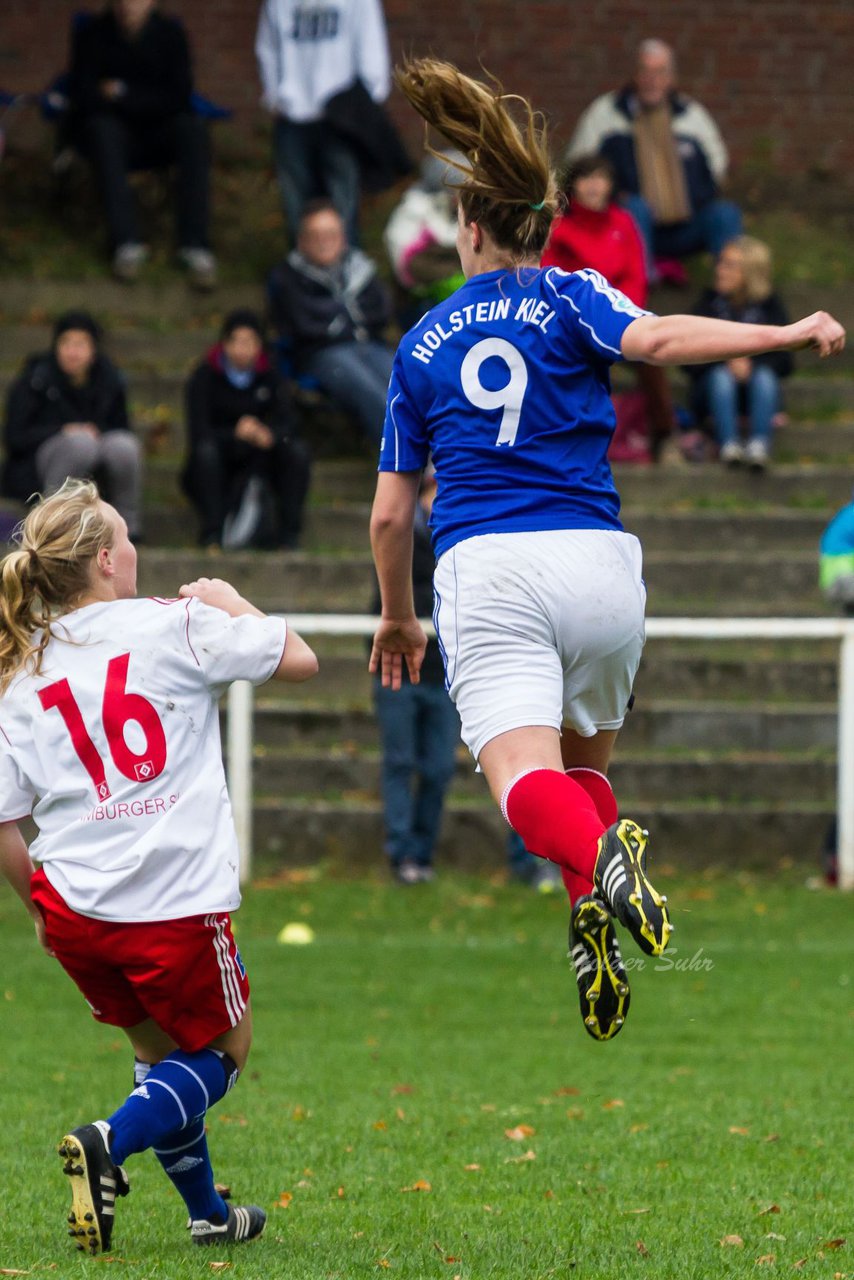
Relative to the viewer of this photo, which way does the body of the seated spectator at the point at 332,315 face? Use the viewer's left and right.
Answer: facing the viewer and to the right of the viewer

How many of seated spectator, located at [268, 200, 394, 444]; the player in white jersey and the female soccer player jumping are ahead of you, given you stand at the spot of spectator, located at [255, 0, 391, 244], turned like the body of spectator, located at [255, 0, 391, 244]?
3

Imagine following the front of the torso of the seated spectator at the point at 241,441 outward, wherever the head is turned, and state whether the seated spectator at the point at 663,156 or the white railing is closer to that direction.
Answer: the white railing

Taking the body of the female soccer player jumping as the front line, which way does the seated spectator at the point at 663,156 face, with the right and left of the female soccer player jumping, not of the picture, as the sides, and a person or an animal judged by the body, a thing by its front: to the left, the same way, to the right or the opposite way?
the opposite way

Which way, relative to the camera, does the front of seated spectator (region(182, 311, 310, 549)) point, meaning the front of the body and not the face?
toward the camera

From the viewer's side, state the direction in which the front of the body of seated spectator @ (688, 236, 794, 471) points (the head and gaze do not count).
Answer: toward the camera

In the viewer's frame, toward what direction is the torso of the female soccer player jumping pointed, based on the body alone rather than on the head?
away from the camera

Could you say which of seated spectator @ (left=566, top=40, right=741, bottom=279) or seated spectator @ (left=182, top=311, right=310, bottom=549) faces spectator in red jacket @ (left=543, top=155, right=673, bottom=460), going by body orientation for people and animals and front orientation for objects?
seated spectator @ (left=566, top=40, right=741, bottom=279)

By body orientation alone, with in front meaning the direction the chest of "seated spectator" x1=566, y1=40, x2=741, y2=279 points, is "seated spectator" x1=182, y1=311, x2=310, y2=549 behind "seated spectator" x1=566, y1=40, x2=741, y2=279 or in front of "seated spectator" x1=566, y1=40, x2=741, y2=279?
in front

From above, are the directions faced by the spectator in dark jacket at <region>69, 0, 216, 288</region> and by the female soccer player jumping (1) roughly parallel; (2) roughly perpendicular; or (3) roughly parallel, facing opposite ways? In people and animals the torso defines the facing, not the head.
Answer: roughly parallel, facing opposite ways

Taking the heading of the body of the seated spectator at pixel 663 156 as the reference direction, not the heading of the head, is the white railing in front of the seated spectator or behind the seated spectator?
in front

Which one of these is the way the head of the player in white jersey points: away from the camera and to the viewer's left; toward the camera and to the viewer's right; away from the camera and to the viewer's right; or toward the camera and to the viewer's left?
away from the camera and to the viewer's right

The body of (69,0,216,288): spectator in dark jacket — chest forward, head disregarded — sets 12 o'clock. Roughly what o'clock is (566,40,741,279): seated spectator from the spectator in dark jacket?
The seated spectator is roughly at 9 o'clock from the spectator in dark jacket.
